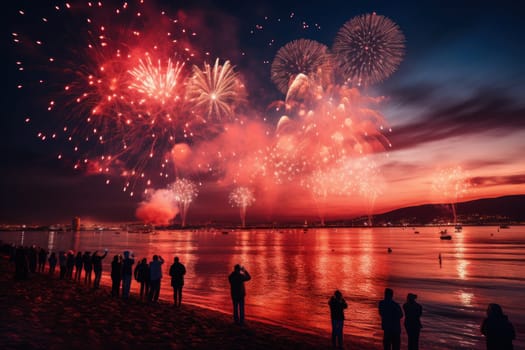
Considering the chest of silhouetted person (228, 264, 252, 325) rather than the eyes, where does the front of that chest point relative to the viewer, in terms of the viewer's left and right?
facing away from the viewer and to the right of the viewer

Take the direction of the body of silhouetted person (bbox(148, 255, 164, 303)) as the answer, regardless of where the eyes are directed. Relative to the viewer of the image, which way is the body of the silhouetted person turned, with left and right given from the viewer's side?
facing away from the viewer and to the right of the viewer

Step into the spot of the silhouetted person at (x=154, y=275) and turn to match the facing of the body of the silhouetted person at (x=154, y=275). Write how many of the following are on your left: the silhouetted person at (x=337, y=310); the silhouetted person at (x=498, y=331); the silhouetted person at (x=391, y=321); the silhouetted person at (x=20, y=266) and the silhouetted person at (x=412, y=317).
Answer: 1

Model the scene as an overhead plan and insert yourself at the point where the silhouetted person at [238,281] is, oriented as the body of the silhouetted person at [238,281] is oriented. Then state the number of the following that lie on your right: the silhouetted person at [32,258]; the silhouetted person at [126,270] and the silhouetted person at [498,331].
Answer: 1

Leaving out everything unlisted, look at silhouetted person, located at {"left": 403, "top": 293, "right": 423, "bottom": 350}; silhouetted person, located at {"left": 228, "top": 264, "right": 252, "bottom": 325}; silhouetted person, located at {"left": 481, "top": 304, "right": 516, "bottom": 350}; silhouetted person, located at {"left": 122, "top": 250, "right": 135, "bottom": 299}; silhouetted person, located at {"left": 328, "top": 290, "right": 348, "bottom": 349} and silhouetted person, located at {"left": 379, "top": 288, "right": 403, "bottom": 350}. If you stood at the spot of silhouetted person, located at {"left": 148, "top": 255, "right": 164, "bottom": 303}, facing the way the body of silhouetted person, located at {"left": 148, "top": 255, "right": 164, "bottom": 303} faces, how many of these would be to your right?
5

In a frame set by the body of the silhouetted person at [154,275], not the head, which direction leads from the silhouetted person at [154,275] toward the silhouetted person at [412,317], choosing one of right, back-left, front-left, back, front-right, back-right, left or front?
right

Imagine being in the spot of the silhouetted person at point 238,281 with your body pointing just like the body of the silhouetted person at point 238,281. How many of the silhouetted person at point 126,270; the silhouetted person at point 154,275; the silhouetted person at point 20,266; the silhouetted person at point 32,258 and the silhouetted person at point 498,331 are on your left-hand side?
4

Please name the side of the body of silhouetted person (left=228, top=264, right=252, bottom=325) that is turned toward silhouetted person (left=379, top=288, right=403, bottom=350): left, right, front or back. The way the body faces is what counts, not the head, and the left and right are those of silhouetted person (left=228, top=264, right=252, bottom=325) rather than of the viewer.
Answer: right

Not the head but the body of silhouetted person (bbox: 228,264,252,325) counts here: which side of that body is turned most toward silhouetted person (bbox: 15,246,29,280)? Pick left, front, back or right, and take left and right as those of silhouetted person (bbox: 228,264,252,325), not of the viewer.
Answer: left

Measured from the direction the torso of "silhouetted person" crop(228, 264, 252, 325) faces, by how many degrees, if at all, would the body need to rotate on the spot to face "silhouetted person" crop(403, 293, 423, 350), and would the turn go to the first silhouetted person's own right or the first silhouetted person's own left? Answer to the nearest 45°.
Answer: approximately 90° to the first silhouetted person's own right

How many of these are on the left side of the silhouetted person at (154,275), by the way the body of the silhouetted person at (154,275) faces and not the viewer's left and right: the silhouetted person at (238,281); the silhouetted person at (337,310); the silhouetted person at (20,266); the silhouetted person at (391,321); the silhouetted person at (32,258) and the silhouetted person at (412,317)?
2

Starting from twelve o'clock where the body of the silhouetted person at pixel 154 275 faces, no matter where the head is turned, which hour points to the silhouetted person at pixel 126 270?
the silhouetted person at pixel 126 270 is roughly at 9 o'clock from the silhouetted person at pixel 154 275.

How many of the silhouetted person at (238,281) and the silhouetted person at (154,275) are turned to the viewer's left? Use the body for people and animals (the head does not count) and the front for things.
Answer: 0

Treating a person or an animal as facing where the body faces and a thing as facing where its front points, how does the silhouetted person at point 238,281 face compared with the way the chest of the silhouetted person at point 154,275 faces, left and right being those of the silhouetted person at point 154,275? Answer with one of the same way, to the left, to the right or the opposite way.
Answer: the same way
